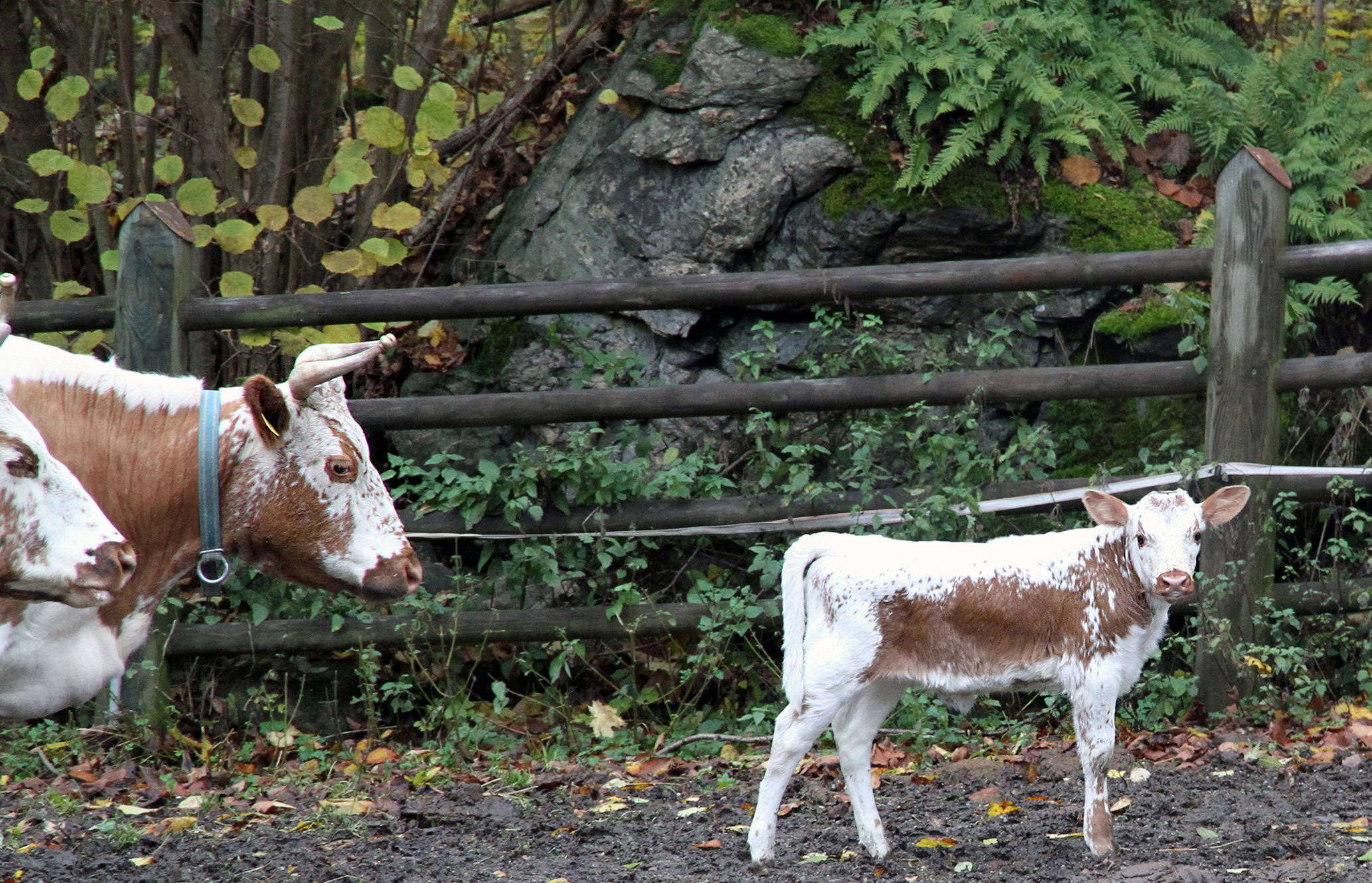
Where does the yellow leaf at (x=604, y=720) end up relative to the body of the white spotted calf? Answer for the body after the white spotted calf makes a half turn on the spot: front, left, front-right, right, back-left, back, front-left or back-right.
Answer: front-right

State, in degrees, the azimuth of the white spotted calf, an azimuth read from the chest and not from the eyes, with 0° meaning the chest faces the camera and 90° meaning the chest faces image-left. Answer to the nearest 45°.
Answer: approximately 270°

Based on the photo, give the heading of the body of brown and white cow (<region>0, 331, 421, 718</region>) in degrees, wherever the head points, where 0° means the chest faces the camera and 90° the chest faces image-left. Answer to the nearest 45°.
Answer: approximately 270°

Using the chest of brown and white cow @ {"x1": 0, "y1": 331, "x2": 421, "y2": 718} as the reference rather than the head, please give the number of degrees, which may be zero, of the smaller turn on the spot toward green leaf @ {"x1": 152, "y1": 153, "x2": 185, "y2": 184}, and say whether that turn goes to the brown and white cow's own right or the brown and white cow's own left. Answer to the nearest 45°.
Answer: approximately 90° to the brown and white cow's own left

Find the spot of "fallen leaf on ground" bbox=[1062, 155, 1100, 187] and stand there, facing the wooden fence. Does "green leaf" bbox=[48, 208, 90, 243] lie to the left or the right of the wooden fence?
right

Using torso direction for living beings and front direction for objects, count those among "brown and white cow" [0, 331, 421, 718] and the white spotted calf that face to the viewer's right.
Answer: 2

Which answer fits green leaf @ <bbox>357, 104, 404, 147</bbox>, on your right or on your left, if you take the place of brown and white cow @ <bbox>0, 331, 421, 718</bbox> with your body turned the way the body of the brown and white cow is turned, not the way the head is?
on your left

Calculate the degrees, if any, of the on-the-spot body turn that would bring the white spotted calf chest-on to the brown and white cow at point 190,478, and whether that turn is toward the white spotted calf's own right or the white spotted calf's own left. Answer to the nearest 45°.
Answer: approximately 180°

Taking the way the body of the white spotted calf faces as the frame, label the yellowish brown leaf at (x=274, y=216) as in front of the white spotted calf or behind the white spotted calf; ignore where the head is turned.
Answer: behind
